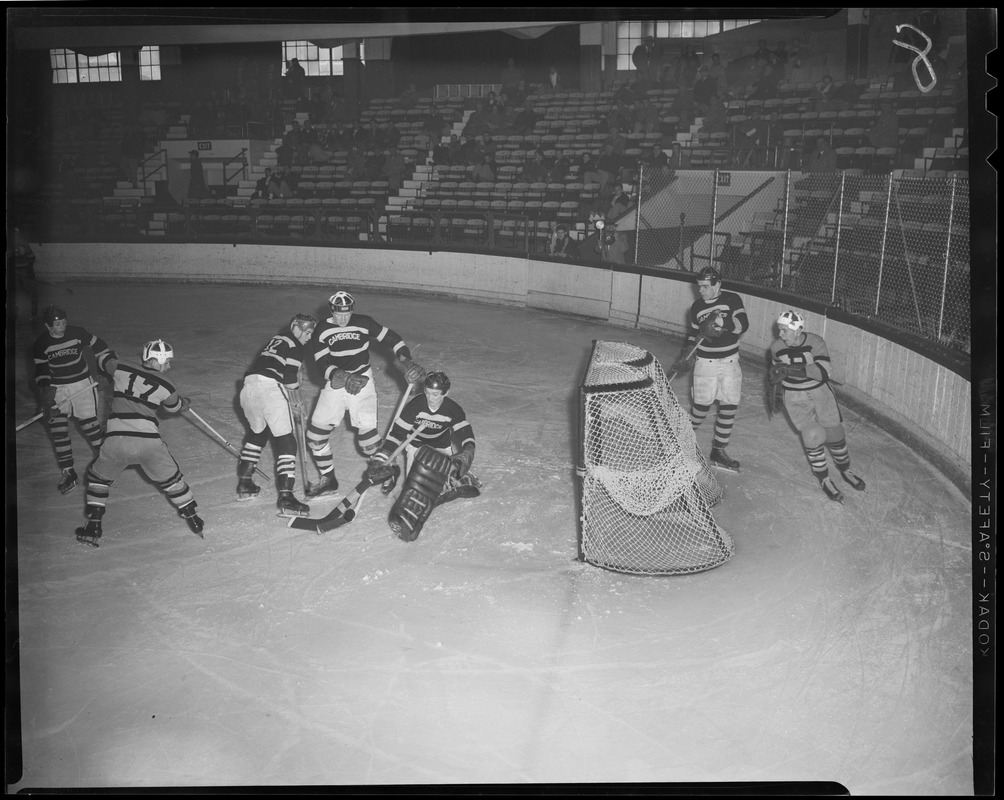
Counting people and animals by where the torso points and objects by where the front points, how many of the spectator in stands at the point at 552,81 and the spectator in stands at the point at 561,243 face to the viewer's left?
0

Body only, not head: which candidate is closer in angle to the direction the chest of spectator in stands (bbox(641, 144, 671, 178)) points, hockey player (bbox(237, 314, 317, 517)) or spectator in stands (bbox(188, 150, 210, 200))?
the hockey player

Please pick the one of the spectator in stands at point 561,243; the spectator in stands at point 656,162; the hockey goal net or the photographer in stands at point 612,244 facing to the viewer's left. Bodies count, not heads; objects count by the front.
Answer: the hockey goal net

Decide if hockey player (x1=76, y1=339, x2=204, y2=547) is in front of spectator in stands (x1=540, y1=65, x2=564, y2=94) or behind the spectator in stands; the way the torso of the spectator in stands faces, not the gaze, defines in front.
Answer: in front

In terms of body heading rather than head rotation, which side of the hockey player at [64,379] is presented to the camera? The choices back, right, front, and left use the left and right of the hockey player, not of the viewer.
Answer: front

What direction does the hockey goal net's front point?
to the viewer's left

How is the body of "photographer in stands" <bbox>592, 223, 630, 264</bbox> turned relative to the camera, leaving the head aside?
toward the camera

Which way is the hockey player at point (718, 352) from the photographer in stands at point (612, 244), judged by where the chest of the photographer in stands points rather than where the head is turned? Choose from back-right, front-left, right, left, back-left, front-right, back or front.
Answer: front

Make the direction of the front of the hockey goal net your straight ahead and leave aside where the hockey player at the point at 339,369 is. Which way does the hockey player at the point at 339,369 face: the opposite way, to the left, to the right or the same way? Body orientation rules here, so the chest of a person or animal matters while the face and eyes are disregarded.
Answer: to the left

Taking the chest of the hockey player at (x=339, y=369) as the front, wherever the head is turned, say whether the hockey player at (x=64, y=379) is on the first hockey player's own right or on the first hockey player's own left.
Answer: on the first hockey player's own right

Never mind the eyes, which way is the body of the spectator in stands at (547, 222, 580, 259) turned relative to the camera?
toward the camera

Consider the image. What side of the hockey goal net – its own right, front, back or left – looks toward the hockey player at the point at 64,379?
front

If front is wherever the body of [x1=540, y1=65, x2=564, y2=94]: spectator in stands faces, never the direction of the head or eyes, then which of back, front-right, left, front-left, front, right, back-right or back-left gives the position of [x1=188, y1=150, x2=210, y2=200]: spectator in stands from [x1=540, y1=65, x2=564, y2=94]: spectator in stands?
right
